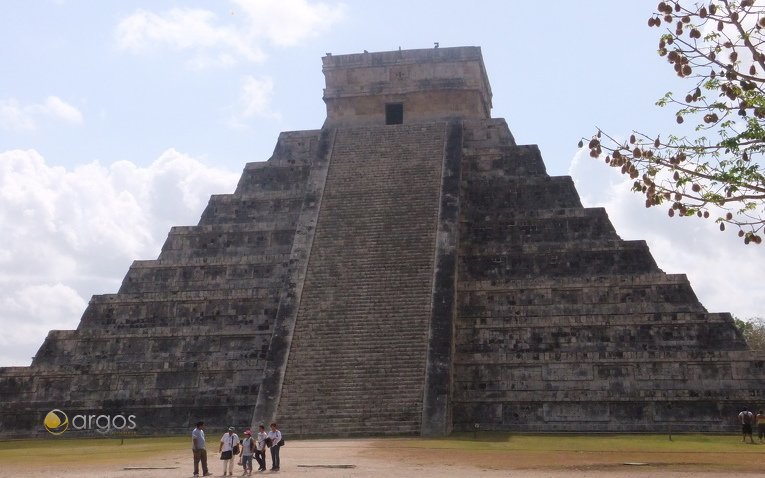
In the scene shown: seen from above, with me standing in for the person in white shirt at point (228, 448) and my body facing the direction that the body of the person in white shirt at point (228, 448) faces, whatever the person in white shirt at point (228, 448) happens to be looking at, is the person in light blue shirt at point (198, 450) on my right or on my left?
on my right

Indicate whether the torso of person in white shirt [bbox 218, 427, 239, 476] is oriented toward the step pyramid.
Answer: no

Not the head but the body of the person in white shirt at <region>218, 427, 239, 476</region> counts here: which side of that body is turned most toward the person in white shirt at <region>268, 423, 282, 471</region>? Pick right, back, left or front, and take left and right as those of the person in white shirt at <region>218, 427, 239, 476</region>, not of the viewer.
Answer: left

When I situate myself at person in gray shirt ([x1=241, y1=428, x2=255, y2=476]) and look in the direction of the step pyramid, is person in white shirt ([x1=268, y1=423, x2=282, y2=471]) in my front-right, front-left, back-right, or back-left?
front-right

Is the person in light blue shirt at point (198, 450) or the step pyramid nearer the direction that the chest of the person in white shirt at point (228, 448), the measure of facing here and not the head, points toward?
the person in light blue shirt

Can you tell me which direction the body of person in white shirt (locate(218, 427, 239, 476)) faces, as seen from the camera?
toward the camera
